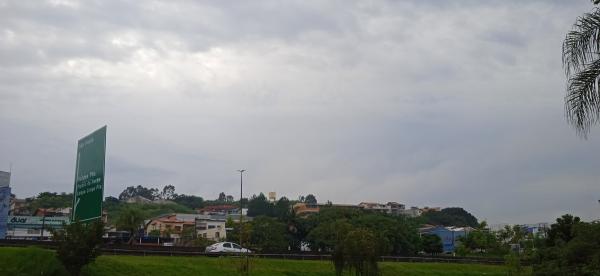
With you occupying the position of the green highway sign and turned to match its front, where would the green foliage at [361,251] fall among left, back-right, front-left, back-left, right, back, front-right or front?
back-left

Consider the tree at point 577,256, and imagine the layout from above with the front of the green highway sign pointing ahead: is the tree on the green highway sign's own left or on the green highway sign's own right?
on the green highway sign's own left

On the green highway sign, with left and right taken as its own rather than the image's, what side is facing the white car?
back
